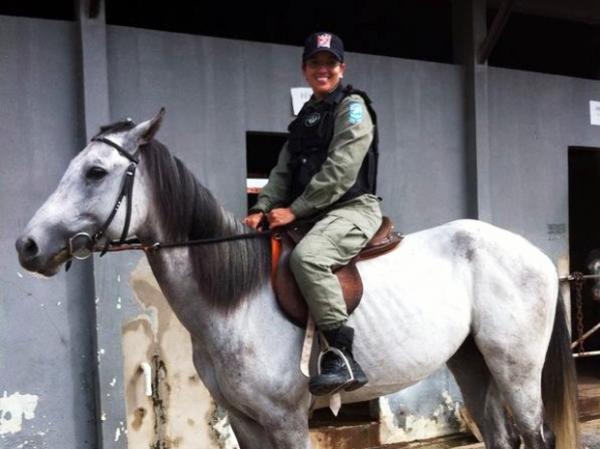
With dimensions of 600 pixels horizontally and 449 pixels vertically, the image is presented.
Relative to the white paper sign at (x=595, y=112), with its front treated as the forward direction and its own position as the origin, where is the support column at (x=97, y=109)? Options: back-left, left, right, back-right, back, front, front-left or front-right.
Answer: front-right

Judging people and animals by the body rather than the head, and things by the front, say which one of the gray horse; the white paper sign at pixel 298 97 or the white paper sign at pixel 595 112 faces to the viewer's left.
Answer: the gray horse

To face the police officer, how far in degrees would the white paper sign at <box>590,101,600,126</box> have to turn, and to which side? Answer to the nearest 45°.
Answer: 0° — it already faces them

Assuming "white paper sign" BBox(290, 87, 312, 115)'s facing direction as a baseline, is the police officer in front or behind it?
in front

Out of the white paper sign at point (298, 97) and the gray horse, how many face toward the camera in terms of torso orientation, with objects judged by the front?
1

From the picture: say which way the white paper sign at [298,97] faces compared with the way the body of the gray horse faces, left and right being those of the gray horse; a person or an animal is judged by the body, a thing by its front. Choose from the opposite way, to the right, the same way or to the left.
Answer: to the left

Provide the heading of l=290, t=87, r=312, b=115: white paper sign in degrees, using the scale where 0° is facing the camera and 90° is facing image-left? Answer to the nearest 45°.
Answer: approximately 0°

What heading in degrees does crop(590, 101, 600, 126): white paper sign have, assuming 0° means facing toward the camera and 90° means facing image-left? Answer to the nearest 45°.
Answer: approximately 0°

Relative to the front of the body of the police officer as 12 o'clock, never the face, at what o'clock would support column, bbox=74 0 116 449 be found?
The support column is roughly at 3 o'clock from the police officer.

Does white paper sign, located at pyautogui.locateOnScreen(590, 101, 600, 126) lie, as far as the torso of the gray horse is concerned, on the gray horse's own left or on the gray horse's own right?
on the gray horse's own right

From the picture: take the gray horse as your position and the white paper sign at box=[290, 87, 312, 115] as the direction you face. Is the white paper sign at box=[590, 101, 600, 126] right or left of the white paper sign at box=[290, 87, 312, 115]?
right

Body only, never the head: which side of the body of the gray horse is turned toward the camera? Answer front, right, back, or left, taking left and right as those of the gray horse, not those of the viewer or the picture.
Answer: left

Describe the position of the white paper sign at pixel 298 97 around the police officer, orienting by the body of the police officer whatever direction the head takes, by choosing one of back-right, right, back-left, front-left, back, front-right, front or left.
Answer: back-right
